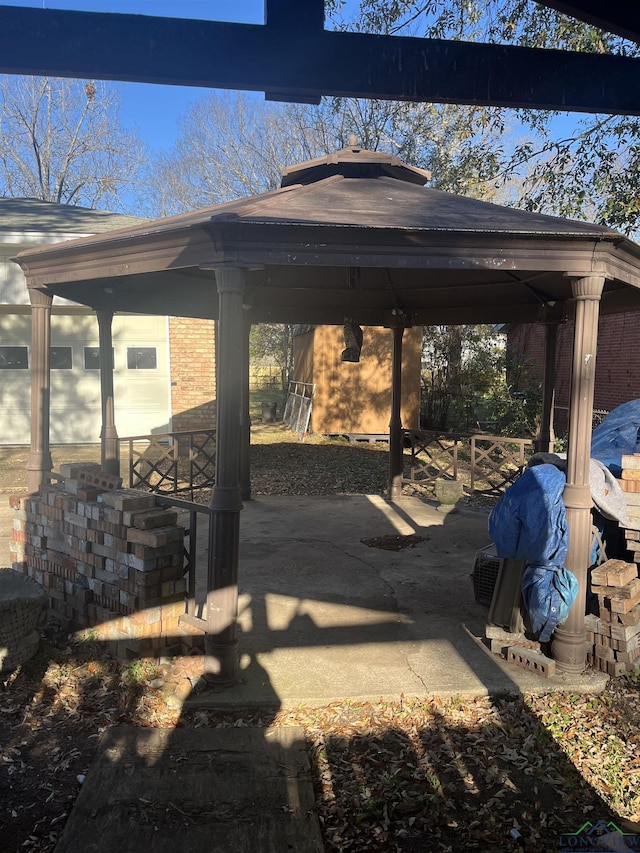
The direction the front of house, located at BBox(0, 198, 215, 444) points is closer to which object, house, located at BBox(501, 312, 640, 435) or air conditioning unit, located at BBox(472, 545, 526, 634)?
the air conditioning unit

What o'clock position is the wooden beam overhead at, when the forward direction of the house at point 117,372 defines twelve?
The wooden beam overhead is roughly at 12 o'clock from the house.

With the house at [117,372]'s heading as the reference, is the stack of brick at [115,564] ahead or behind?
ahead

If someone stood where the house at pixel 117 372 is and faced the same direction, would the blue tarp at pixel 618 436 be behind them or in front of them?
in front

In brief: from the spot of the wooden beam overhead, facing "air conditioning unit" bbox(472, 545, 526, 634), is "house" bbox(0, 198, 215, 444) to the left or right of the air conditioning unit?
left

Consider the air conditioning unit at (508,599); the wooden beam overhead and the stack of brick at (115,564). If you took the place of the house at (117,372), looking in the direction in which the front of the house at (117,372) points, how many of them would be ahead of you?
3

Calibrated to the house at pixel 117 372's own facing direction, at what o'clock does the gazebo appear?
The gazebo is roughly at 12 o'clock from the house.

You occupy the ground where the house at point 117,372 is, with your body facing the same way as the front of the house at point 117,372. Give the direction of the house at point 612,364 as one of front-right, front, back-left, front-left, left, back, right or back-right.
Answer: left

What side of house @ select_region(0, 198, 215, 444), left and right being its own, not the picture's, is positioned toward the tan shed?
left

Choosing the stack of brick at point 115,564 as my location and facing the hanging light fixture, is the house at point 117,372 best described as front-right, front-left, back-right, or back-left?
front-left

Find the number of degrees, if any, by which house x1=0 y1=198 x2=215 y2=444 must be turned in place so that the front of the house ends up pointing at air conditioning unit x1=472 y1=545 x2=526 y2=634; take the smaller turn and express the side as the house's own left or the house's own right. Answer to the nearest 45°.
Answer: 0° — it already faces it

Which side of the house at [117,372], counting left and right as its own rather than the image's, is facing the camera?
front

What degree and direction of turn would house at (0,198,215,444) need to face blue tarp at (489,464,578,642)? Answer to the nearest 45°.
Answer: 0° — it already faces it
